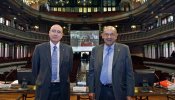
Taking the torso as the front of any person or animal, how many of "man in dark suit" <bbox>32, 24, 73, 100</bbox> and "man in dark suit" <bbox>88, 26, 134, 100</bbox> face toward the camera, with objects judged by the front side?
2

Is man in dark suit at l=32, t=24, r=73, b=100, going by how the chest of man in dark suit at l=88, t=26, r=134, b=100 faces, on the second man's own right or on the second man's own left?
on the second man's own right

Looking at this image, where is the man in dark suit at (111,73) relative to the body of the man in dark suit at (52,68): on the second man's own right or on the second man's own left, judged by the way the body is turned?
on the second man's own left

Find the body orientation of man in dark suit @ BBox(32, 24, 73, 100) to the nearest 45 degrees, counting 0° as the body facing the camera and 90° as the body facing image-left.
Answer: approximately 0°

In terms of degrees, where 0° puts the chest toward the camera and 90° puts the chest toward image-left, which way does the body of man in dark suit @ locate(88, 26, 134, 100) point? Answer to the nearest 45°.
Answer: approximately 0°
